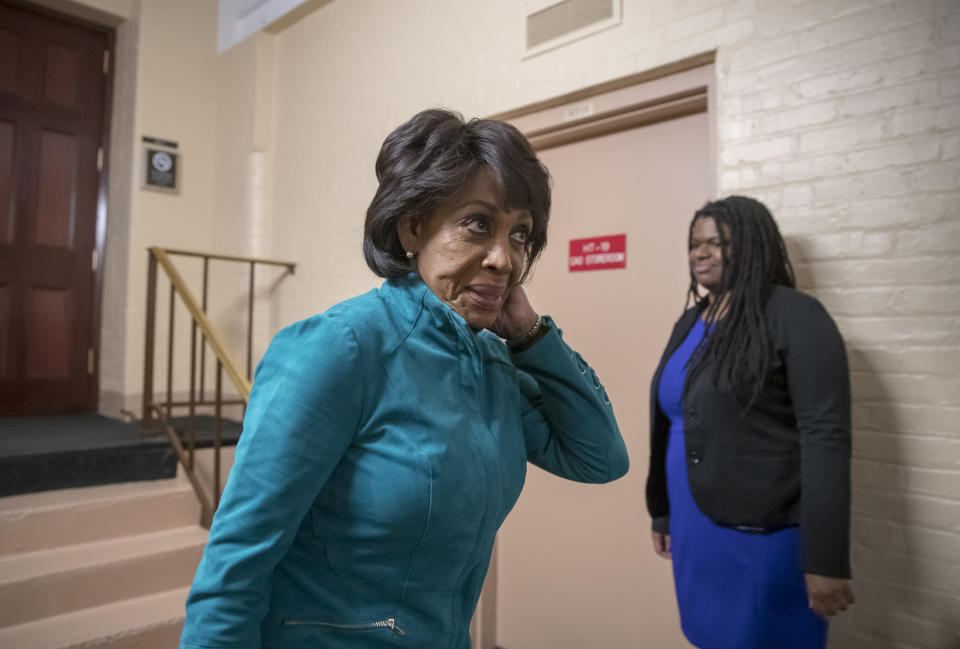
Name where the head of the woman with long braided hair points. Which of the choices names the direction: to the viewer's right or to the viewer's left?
to the viewer's left

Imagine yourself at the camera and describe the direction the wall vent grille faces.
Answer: facing the viewer and to the left of the viewer

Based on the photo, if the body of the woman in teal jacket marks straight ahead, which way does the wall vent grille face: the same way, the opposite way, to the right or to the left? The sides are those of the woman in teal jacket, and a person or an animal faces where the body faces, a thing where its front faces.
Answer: to the right

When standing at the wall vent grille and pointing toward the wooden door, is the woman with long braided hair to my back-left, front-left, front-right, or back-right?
back-left

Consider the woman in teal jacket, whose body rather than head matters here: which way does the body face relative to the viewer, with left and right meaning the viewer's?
facing the viewer and to the right of the viewer

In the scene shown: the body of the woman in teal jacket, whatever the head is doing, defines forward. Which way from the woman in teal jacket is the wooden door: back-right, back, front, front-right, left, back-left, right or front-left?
back

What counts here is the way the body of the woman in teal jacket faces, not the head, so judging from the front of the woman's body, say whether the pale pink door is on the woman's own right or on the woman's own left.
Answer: on the woman's own left

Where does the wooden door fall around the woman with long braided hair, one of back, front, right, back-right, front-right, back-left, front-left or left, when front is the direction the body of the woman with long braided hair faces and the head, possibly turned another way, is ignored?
front-right

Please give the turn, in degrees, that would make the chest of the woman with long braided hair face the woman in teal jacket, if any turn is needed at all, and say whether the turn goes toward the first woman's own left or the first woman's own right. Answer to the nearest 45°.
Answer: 0° — they already face them

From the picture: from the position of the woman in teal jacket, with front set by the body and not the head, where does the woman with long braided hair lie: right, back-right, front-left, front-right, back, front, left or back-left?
left

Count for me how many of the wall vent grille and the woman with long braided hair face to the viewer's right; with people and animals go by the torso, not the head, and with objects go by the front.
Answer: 0

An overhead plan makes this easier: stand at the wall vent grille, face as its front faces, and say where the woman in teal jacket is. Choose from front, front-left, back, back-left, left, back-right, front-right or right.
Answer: front-left

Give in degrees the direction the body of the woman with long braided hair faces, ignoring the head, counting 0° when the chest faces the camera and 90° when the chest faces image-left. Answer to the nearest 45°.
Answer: approximately 45°
